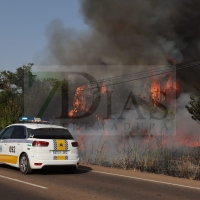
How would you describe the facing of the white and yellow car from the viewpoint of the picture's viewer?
facing away from the viewer and to the left of the viewer

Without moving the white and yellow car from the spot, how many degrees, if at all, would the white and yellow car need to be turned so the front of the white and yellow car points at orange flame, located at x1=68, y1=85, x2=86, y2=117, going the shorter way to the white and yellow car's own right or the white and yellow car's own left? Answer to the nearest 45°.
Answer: approximately 45° to the white and yellow car's own right
